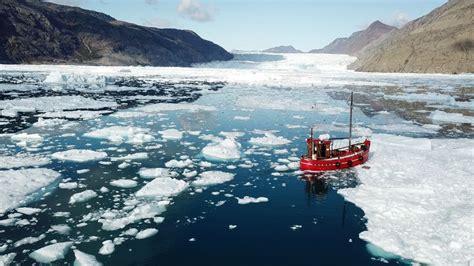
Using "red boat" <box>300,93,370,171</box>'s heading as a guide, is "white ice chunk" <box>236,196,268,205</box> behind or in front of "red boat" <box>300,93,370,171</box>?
behind

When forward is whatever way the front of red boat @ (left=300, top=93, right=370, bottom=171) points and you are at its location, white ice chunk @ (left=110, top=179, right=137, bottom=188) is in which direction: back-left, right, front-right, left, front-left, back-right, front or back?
back

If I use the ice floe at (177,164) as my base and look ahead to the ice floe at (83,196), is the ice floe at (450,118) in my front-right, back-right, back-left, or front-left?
back-left

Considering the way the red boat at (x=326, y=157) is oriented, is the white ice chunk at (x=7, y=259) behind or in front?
behind

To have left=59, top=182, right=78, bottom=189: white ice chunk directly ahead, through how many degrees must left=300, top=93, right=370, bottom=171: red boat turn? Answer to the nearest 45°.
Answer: approximately 180°

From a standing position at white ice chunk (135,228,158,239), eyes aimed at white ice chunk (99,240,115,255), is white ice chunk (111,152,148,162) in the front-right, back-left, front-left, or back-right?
back-right

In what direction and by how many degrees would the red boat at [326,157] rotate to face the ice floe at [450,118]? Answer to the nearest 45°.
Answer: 0° — it already faces it

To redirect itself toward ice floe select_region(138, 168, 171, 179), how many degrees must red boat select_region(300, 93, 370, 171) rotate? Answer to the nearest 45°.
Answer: approximately 180°

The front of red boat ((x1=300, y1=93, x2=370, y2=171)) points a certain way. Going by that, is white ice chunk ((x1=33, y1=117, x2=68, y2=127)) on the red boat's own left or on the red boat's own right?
on the red boat's own left

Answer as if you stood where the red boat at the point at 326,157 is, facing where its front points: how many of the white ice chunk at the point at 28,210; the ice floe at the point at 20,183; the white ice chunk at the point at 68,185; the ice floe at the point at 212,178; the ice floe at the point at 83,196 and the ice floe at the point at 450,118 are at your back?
5

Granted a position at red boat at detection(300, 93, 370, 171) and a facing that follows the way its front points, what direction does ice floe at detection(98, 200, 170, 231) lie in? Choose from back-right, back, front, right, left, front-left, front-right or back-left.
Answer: back

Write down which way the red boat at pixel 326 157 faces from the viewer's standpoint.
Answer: facing away from the viewer and to the right of the viewer

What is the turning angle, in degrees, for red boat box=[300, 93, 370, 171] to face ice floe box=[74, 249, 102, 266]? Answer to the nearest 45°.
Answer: approximately 180°

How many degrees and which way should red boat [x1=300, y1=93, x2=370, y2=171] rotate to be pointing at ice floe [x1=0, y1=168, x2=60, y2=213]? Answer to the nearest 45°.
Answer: approximately 180°
